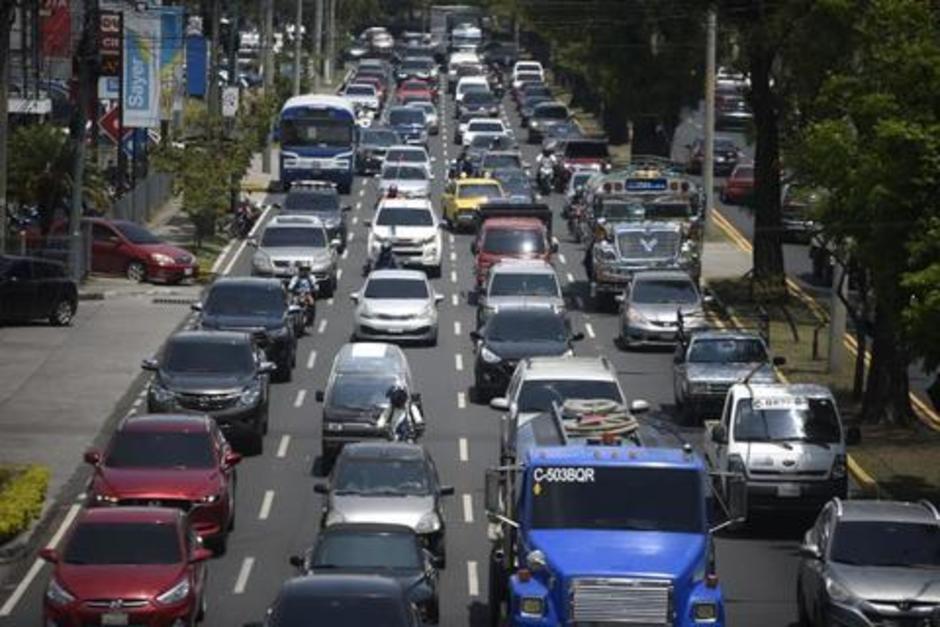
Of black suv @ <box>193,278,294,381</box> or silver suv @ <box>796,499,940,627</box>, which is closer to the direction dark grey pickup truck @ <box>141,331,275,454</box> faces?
the silver suv

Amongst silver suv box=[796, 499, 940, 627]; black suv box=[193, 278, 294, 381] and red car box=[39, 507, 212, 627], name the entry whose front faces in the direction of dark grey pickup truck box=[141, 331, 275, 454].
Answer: black suv box=[193, 278, 294, 381]

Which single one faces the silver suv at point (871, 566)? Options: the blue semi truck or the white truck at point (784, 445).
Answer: the white truck

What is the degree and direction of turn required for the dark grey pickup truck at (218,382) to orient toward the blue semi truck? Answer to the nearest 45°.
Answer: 0° — it already faces it

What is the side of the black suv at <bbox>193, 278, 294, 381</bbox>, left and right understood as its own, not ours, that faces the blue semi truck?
front

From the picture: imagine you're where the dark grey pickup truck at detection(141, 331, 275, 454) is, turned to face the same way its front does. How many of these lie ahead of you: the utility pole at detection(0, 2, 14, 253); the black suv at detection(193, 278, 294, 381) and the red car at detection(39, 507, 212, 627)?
1

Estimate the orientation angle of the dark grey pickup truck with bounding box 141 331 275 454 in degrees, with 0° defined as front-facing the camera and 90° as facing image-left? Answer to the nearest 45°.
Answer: approximately 0°

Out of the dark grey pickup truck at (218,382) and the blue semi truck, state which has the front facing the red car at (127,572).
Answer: the dark grey pickup truck

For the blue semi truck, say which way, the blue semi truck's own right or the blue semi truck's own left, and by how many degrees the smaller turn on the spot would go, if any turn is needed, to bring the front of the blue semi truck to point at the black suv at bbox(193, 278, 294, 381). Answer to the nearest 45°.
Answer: approximately 180°

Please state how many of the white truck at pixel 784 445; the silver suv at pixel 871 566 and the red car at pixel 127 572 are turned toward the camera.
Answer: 3

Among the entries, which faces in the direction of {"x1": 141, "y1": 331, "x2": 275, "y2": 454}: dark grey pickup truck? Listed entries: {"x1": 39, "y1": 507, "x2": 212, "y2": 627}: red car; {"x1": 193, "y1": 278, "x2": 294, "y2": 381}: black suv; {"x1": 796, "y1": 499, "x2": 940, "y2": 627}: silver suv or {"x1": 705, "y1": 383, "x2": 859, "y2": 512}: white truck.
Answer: {"x1": 193, "y1": 278, "x2": 294, "y2": 381}: black suv
